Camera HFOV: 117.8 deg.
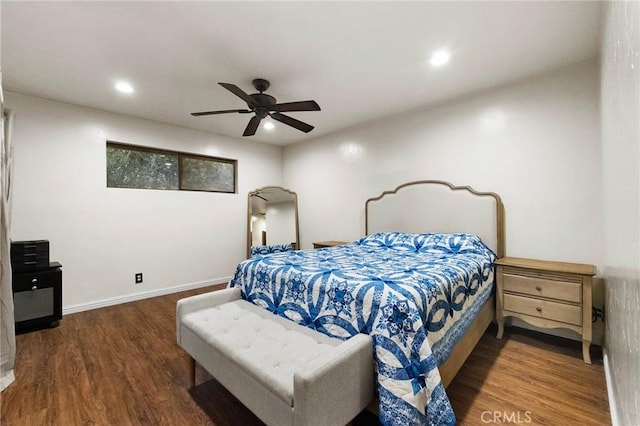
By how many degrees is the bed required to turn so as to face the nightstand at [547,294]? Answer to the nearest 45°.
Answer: approximately 180°

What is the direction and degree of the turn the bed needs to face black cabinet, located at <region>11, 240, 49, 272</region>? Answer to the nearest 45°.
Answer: approximately 45° to its right

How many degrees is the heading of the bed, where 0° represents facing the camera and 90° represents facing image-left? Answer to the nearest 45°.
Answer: approximately 45°

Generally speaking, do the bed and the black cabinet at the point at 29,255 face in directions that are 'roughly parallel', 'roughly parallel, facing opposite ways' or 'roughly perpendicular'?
roughly perpendicular

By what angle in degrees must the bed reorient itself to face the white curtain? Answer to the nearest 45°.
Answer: approximately 45° to its right
